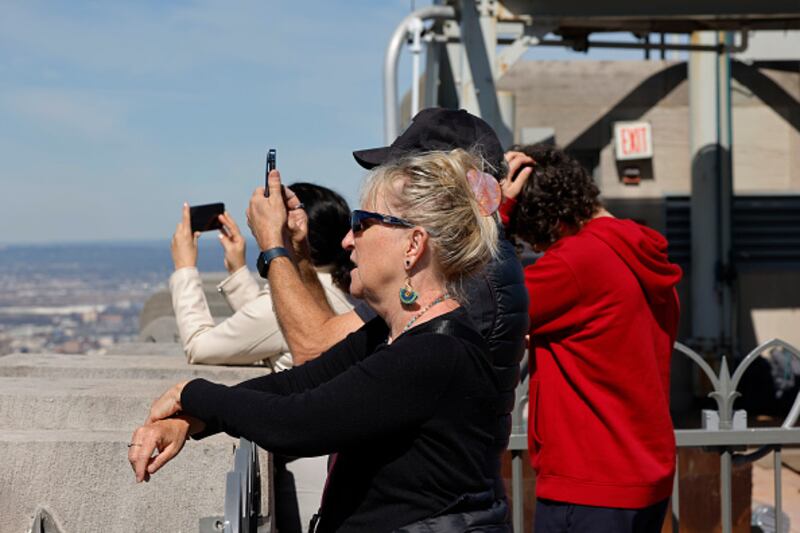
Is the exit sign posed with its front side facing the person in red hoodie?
yes

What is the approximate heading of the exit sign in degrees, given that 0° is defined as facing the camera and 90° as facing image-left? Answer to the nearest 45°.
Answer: approximately 0°

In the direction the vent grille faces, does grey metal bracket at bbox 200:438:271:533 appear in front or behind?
in front

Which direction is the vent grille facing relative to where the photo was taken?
toward the camera

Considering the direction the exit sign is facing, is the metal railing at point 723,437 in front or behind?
in front

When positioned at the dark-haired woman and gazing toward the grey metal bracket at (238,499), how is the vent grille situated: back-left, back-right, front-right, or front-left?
back-left

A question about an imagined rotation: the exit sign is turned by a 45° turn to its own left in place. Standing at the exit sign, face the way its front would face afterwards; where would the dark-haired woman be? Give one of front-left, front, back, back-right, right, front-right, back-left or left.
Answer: front-right

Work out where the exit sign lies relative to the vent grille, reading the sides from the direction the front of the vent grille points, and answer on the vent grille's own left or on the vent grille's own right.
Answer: on the vent grille's own right

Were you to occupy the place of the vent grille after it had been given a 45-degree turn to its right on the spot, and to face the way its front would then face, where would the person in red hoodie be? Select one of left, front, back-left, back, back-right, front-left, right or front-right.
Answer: front-left

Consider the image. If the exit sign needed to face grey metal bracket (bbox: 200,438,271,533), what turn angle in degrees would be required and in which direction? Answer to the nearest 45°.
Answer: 0° — it already faces it

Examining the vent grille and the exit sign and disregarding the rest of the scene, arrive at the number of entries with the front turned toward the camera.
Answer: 2

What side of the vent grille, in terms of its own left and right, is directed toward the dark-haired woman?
front

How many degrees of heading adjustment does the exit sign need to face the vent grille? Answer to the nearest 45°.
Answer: approximately 90° to its left

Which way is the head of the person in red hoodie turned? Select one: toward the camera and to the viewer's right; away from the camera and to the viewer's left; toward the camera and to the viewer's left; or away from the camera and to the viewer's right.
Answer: away from the camera and to the viewer's left
